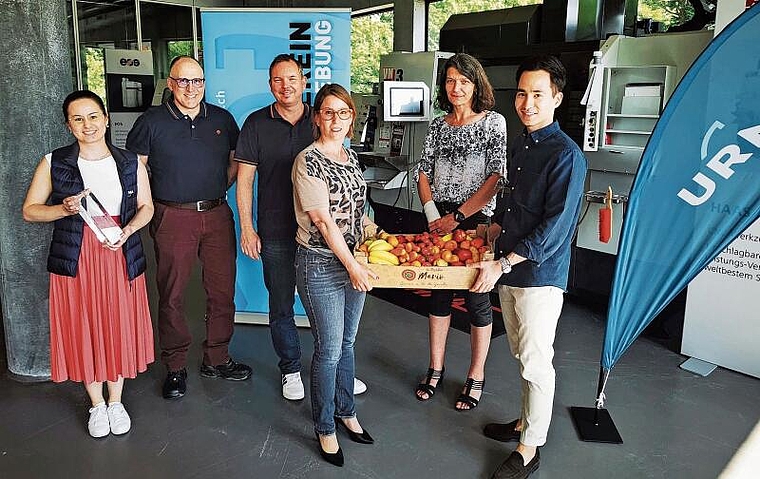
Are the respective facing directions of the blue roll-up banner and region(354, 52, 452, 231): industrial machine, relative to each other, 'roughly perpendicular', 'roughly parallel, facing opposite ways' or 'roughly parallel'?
roughly parallel

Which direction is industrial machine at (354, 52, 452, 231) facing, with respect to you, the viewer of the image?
facing the viewer

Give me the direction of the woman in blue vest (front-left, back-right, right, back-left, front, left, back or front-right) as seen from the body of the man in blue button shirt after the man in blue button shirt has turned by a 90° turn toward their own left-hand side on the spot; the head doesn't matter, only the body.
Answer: back-right

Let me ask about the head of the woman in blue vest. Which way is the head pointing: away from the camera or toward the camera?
toward the camera

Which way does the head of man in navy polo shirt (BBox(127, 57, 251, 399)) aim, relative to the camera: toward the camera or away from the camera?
toward the camera

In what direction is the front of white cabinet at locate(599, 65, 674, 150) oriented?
toward the camera

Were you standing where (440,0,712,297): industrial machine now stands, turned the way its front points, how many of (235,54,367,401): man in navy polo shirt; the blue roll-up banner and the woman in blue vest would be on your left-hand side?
0

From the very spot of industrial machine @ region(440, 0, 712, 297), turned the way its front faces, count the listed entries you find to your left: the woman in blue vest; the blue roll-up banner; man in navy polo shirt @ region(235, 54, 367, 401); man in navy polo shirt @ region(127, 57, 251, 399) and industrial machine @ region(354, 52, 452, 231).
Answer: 0

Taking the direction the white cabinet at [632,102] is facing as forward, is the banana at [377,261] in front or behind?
in front

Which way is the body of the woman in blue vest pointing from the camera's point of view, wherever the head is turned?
toward the camera

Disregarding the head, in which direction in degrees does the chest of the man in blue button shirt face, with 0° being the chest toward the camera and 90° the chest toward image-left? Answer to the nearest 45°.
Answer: approximately 45°

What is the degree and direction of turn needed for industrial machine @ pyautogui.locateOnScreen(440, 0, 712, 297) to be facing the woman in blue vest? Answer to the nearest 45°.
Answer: approximately 45° to its right

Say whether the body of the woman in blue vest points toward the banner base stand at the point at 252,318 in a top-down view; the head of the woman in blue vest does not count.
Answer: no

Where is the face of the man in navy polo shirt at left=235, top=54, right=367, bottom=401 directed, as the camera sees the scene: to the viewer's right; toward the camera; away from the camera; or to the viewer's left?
toward the camera
